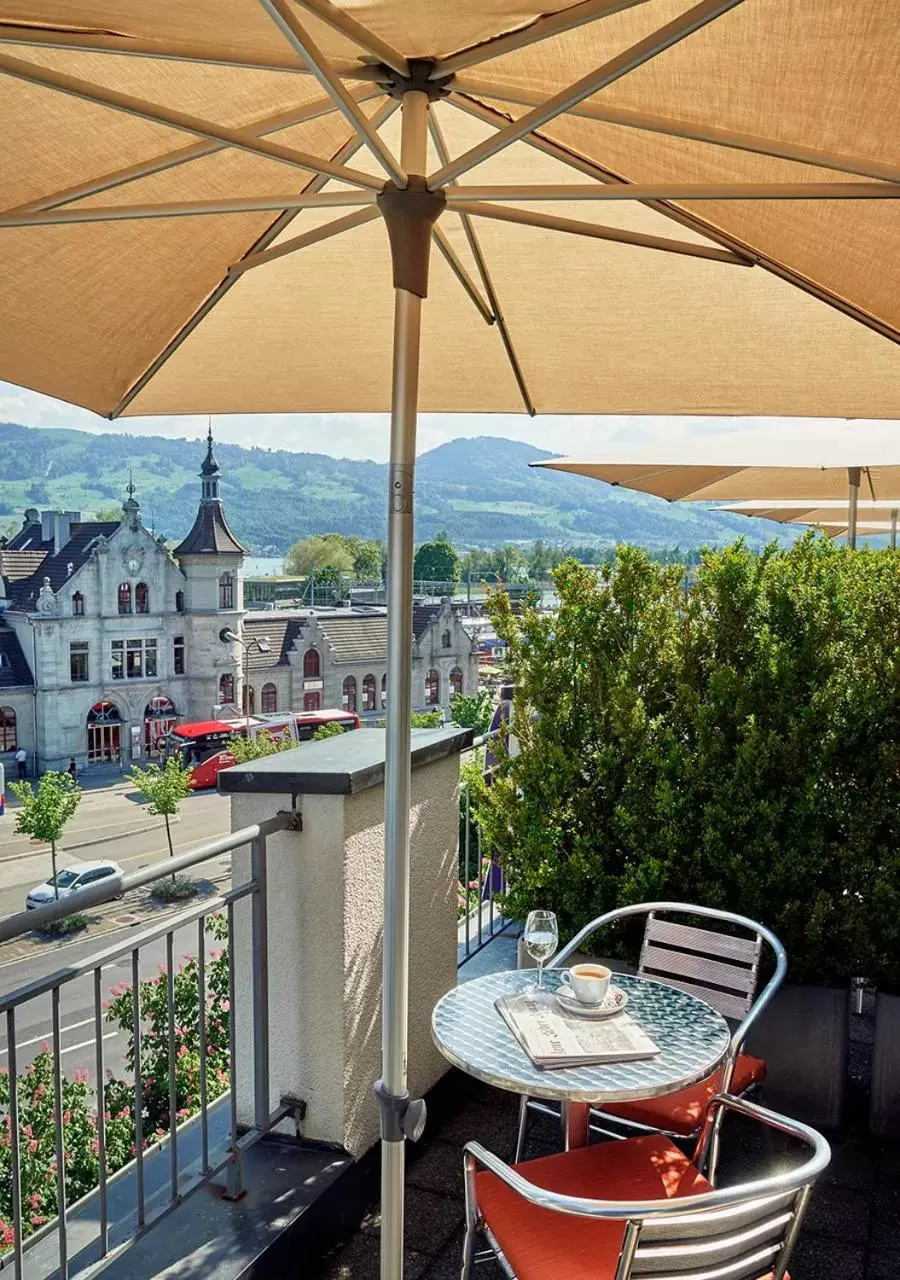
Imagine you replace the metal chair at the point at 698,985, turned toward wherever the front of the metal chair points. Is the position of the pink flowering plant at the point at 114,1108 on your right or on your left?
on your right

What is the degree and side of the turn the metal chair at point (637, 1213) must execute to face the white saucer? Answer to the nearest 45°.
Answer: approximately 45° to its right

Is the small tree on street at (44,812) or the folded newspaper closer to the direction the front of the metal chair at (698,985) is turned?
the folded newspaper

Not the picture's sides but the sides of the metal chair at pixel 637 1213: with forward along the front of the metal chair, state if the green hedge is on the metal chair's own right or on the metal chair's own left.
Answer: on the metal chair's own right

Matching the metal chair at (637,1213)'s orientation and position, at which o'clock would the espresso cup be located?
The espresso cup is roughly at 1 o'clock from the metal chair.

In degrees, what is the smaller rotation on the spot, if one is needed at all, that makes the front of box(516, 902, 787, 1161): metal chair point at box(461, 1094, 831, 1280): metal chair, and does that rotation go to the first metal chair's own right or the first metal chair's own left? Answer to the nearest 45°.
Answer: approximately 45° to the first metal chair's own left

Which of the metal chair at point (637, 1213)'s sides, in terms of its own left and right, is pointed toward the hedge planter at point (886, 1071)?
right

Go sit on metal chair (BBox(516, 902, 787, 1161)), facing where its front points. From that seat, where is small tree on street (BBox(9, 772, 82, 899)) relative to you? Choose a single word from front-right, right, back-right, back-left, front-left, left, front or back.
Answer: right

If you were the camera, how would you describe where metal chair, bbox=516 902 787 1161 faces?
facing the viewer and to the left of the viewer

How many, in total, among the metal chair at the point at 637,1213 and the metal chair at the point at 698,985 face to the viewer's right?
0

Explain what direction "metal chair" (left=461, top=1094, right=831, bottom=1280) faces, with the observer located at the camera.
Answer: facing away from the viewer and to the left of the viewer

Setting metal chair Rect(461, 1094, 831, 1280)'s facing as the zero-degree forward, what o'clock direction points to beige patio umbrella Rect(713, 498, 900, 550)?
The beige patio umbrella is roughly at 2 o'clock from the metal chair.

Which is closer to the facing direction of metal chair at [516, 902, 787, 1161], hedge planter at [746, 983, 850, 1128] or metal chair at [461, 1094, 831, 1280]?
the metal chair
